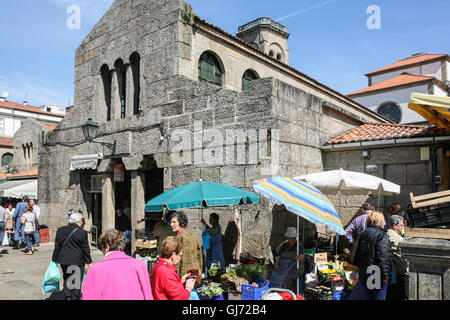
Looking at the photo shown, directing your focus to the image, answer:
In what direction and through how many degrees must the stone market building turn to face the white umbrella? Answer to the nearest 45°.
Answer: approximately 90° to its left

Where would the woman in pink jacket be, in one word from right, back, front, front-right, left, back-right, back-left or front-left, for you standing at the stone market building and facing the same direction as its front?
front-left

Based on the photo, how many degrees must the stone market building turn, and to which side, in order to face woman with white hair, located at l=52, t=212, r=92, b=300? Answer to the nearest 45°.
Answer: approximately 45° to its left

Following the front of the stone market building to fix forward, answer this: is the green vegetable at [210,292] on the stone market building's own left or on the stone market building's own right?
on the stone market building's own left

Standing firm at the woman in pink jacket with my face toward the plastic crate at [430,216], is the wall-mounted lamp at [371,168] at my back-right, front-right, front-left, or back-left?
front-left

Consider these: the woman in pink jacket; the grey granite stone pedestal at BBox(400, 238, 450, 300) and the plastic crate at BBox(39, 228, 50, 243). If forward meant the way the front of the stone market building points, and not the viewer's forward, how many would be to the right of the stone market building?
1

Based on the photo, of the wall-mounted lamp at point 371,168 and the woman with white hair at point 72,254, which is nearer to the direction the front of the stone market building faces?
the woman with white hair

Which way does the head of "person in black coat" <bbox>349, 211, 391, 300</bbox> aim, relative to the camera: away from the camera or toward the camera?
away from the camera

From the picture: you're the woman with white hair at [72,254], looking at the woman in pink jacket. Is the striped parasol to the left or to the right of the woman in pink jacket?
left

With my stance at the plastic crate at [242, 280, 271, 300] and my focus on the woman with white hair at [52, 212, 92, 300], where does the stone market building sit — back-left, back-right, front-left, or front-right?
front-right

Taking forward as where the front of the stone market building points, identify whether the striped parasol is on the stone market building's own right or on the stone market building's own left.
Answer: on the stone market building's own left

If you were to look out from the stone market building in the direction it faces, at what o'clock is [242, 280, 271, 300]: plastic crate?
The plastic crate is roughly at 10 o'clock from the stone market building.

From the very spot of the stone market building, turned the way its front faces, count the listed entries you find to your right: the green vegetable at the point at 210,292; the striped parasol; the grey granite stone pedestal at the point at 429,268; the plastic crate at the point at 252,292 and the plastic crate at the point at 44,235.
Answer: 1

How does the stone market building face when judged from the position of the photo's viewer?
facing the viewer and to the left of the viewer

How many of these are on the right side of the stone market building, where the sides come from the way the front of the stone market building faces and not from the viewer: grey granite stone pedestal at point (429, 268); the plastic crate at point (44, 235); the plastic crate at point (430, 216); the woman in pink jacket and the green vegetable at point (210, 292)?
1

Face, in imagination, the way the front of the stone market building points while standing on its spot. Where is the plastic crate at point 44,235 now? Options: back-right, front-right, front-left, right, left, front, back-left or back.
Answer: right

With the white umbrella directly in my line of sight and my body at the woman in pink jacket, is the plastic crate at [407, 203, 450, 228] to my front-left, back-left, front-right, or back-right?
front-right
